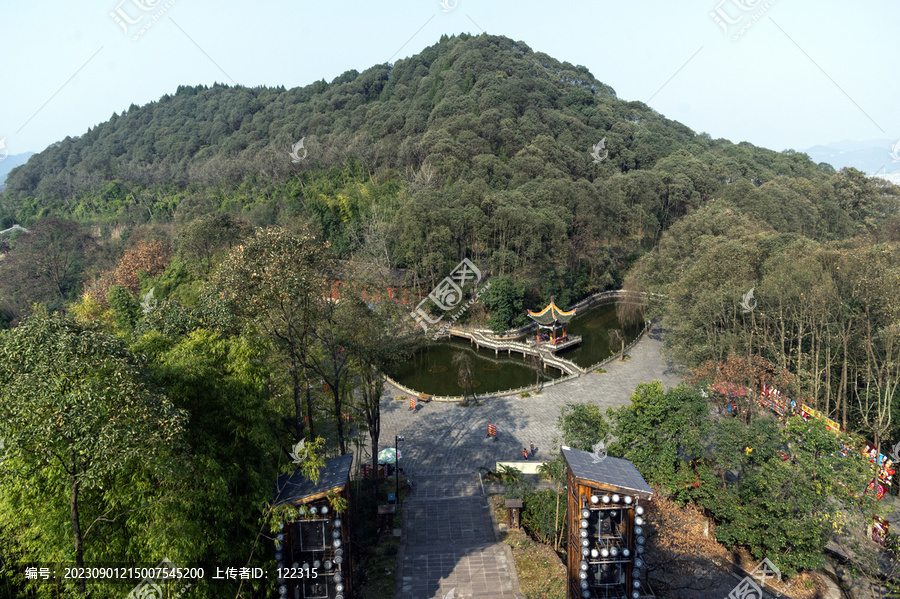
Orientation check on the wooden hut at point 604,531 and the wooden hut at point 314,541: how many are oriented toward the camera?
2

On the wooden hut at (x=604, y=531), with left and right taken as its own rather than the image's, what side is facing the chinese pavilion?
back

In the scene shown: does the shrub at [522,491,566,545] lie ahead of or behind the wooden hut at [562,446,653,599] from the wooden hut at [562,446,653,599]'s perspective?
behind

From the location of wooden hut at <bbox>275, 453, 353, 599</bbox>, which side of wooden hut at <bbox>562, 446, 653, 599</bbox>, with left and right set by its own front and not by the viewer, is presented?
right

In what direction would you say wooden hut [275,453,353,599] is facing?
toward the camera

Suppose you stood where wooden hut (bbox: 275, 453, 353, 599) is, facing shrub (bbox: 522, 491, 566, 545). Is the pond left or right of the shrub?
left

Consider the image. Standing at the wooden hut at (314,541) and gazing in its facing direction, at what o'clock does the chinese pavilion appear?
The chinese pavilion is roughly at 7 o'clock from the wooden hut.

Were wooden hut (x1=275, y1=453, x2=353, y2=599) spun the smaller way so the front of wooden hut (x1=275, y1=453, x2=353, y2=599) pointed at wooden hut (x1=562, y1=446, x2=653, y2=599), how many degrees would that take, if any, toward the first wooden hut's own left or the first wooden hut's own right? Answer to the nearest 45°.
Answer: approximately 90° to the first wooden hut's own left

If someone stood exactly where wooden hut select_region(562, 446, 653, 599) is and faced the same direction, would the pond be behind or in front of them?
behind
